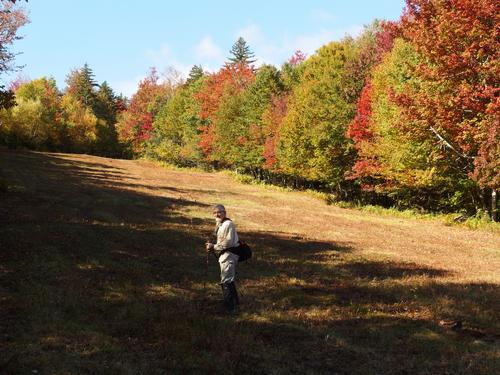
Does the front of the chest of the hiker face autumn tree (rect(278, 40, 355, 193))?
no

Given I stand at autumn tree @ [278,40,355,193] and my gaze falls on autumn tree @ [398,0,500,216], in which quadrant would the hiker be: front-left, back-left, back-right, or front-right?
front-right

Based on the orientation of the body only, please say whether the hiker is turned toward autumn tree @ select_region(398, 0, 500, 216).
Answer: no

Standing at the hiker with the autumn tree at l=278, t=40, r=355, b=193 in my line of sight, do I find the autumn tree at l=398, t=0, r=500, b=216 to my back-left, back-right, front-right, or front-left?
front-right
